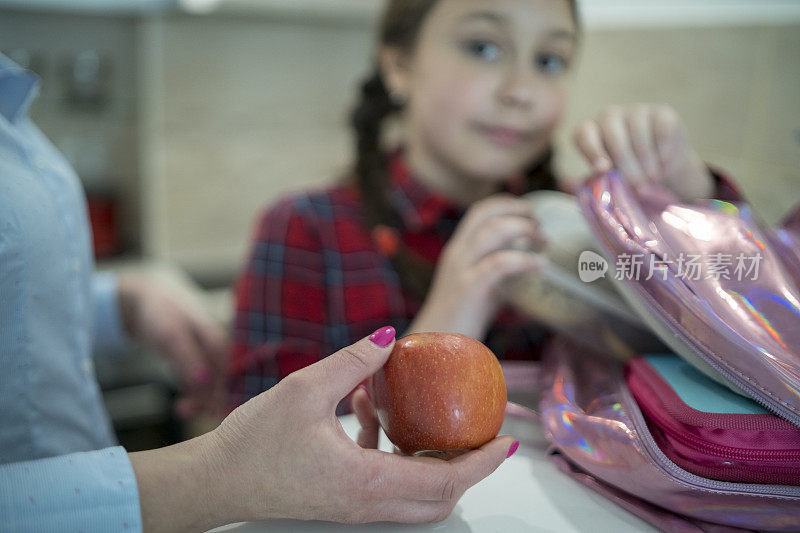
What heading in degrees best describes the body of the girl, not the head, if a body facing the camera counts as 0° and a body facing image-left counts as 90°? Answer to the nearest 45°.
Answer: approximately 315°

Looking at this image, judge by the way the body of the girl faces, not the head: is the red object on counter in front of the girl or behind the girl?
behind
